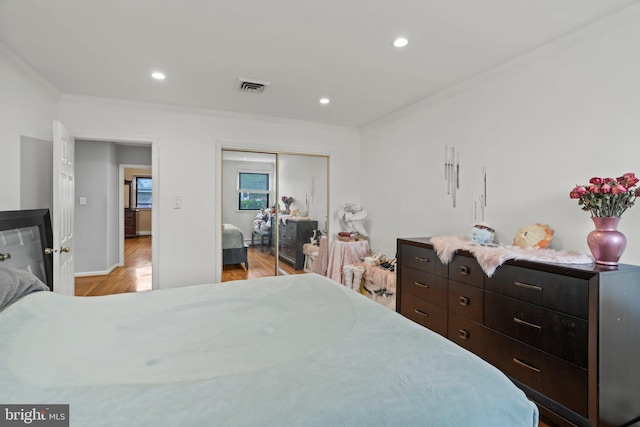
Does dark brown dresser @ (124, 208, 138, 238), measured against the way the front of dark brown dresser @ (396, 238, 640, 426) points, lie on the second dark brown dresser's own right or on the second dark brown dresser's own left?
on the second dark brown dresser's own right

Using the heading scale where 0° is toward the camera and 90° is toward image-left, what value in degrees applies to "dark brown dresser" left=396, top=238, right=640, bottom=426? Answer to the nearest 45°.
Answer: approximately 45°

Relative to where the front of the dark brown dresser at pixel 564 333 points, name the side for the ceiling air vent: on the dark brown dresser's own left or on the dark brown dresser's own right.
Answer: on the dark brown dresser's own right

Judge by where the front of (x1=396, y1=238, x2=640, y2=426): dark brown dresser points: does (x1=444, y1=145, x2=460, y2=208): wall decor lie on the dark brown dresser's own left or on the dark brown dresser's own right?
on the dark brown dresser's own right
